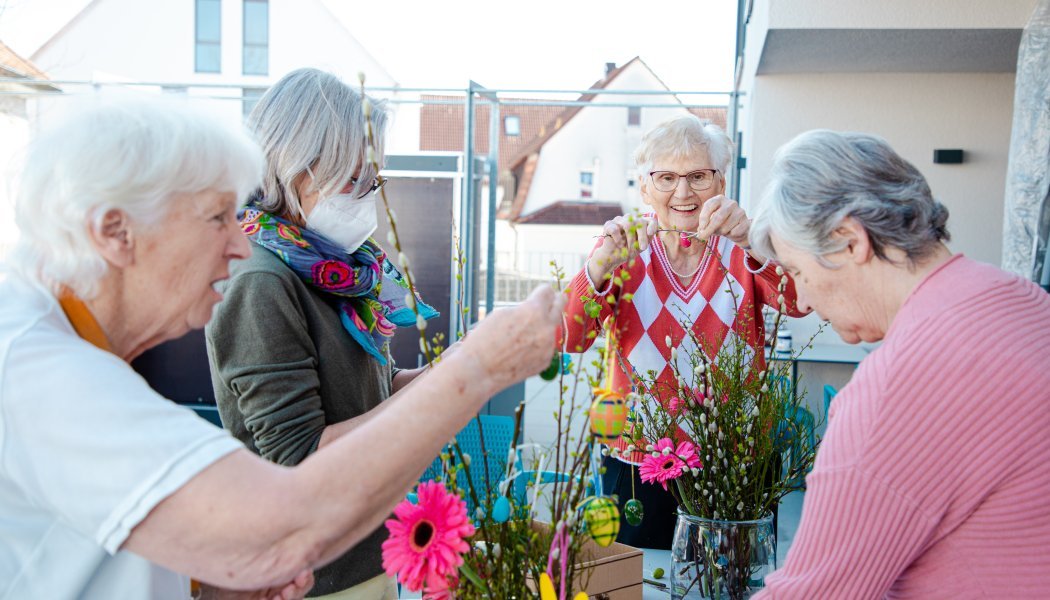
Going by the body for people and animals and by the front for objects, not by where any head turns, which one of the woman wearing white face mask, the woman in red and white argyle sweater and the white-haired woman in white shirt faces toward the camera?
the woman in red and white argyle sweater

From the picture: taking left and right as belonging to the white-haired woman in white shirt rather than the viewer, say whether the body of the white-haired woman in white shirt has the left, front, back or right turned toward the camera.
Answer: right

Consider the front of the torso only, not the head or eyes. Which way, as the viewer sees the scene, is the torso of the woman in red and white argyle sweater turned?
toward the camera

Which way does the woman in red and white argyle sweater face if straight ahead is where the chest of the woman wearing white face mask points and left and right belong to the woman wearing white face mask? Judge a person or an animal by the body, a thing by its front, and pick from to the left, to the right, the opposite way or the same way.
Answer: to the right

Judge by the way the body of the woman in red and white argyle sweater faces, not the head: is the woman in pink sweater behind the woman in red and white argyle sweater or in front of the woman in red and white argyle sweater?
in front

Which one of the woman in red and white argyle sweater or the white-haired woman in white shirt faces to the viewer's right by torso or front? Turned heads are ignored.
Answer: the white-haired woman in white shirt

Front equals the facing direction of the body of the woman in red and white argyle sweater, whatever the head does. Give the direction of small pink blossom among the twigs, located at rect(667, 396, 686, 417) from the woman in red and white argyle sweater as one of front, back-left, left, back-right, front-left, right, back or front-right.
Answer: front

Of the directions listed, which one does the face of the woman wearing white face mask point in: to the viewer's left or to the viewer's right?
to the viewer's right

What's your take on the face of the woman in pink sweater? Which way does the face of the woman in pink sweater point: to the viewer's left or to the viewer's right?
to the viewer's left

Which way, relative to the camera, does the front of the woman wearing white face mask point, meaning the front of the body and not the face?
to the viewer's right
